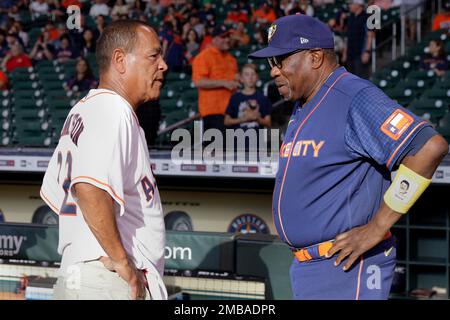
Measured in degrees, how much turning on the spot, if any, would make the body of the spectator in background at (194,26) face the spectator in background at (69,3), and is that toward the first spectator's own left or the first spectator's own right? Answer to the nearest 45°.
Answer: approximately 135° to the first spectator's own right

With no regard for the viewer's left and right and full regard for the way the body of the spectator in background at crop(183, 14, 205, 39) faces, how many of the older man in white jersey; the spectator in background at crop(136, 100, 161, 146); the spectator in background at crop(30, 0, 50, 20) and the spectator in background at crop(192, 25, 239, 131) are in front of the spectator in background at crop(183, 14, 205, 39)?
3

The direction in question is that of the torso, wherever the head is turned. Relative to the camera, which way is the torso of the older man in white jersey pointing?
to the viewer's right

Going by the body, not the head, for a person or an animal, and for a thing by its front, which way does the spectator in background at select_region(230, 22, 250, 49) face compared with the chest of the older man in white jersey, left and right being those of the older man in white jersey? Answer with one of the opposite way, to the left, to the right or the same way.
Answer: to the right

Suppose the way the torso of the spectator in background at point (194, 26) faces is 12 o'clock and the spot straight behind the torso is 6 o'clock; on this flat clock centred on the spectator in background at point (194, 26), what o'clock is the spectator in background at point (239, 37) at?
the spectator in background at point (239, 37) is roughly at 10 o'clock from the spectator in background at point (194, 26).

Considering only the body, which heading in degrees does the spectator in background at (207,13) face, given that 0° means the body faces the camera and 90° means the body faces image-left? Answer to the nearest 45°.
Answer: approximately 0°

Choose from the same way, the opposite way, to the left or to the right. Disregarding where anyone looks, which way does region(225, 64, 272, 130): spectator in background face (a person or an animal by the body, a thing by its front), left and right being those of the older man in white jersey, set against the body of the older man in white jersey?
to the right

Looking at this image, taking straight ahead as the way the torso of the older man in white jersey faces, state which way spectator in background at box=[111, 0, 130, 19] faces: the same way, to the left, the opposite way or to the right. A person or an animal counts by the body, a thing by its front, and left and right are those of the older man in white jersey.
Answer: to the right

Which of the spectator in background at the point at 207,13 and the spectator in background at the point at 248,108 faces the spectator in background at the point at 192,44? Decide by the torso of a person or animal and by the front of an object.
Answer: the spectator in background at the point at 207,13

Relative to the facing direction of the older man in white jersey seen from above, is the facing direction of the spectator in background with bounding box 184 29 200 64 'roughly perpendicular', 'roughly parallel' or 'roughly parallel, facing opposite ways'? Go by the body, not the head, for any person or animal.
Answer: roughly perpendicular

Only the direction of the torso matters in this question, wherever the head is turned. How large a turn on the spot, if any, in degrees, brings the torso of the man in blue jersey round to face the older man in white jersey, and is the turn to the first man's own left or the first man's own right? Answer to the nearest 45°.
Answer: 0° — they already face them
